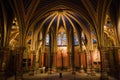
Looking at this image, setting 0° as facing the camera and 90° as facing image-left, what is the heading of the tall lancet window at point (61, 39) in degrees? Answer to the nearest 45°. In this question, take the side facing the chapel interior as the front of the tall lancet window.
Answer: approximately 0°
